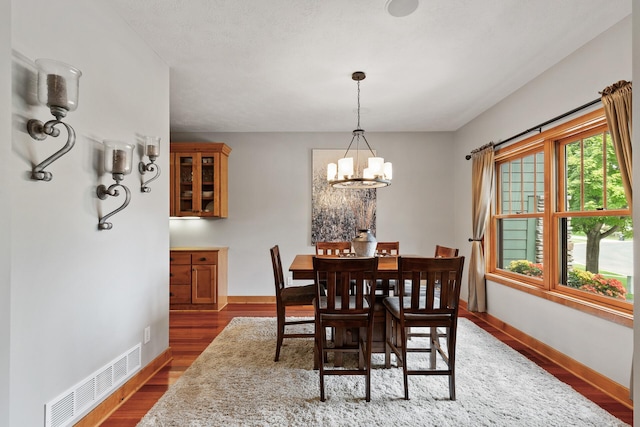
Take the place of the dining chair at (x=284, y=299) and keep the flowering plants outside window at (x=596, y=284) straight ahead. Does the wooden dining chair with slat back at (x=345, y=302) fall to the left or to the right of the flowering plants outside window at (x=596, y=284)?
right

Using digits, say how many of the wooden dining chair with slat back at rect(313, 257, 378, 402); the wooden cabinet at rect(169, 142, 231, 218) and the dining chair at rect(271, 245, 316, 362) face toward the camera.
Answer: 1

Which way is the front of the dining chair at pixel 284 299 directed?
to the viewer's right

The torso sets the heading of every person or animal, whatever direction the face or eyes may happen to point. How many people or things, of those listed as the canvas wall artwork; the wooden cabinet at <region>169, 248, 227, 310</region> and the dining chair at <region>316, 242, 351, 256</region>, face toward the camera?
3

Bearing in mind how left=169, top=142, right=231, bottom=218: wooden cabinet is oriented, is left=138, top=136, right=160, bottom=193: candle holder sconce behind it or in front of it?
in front

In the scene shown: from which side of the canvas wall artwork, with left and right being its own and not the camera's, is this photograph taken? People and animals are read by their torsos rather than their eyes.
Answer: front

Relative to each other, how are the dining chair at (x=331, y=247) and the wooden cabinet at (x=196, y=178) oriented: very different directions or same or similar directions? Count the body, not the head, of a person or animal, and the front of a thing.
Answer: same or similar directions

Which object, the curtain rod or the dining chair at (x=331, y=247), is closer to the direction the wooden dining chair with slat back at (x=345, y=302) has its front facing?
the dining chair

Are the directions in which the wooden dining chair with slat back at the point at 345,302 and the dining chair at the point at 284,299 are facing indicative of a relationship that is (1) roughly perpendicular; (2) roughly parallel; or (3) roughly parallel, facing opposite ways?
roughly perpendicular

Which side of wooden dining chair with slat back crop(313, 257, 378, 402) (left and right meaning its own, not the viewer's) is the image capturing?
back

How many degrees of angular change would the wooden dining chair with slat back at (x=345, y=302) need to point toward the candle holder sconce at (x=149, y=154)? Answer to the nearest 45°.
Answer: approximately 90° to its left

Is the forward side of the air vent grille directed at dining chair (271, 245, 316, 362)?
no

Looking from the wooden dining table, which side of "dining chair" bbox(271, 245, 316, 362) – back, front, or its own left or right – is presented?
front

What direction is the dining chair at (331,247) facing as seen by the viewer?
toward the camera

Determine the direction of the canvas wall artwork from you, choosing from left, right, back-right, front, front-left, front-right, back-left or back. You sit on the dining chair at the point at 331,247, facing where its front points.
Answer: back

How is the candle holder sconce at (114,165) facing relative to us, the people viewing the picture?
facing the viewer and to the right of the viewer

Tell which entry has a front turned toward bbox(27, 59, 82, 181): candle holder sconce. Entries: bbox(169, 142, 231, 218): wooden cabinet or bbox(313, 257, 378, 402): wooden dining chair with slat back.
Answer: the wooden cabinet

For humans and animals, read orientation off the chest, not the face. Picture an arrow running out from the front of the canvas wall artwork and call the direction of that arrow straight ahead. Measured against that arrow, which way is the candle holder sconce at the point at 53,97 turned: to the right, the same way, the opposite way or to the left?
to the left
